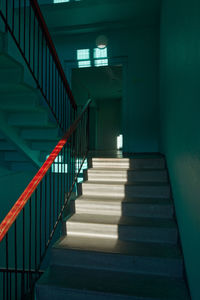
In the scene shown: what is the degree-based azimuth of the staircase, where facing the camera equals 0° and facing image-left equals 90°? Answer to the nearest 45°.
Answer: approximately 0°

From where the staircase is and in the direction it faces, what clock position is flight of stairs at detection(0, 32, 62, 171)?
The flight of stairs is roughly at 4 o'clock from the staircase.
